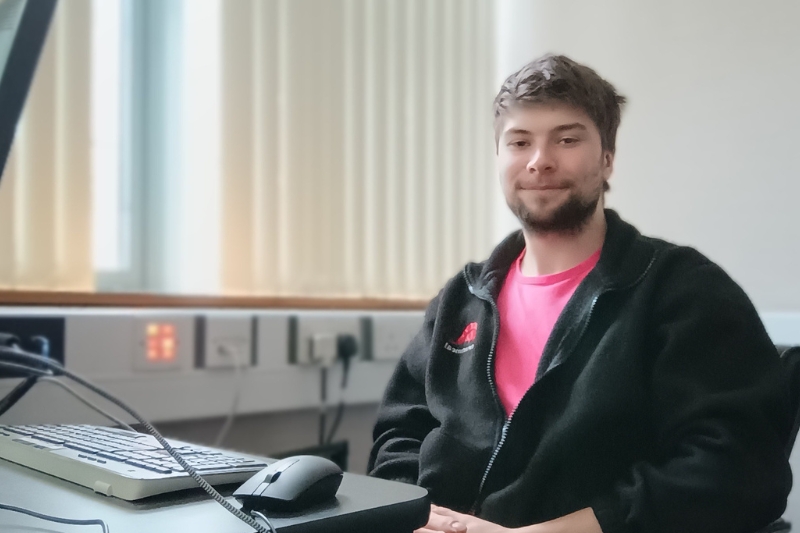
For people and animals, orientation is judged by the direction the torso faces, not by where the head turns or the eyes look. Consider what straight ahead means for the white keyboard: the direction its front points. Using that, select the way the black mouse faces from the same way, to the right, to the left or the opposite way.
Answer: the opposite way

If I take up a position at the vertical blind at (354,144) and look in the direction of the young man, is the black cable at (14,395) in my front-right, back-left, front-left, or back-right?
front-right

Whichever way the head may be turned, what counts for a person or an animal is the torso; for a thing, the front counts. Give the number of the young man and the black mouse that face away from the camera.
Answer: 0

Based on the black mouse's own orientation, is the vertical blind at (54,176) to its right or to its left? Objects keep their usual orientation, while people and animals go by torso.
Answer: on its right

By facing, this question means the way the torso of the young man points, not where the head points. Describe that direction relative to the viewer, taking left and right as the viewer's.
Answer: facing the viewer and to the left of the viewer

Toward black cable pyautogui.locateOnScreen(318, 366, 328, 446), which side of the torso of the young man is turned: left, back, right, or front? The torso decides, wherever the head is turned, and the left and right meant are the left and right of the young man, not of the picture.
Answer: right

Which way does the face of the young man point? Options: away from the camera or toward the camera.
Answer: toward the camera
